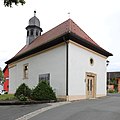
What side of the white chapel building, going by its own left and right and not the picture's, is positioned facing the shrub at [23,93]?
right

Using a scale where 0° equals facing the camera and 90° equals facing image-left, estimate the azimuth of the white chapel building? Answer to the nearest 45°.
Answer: approximately 315°

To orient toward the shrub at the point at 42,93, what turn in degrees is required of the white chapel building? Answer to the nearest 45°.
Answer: approximately 90° to its right
